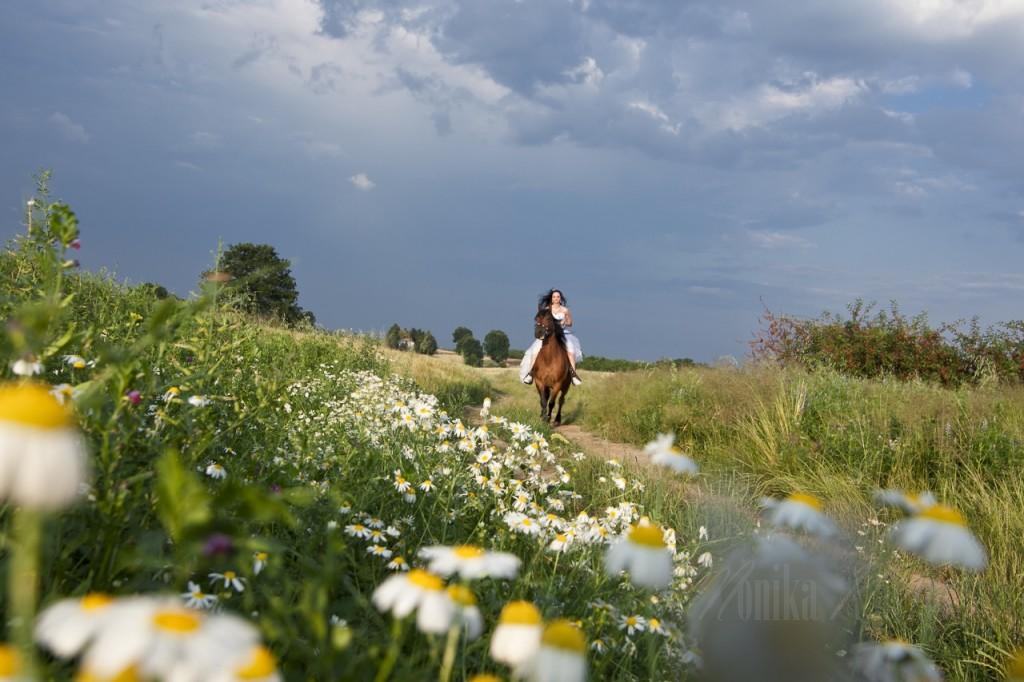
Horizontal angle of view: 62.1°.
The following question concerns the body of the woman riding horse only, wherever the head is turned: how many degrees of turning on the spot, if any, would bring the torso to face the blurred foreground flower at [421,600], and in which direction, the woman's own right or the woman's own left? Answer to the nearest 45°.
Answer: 0° — they already face it

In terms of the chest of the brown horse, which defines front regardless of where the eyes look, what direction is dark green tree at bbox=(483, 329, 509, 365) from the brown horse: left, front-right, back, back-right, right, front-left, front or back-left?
back

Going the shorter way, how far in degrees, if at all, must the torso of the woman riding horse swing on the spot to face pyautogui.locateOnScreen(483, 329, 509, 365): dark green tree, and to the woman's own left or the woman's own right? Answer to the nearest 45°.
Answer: approximately 180°

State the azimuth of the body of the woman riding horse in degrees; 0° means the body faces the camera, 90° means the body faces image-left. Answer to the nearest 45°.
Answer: approximately 0°

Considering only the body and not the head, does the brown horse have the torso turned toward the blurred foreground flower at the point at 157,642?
yes

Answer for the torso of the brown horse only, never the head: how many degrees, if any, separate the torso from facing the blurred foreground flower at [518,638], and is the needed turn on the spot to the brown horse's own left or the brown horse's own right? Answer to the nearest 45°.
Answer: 0° — it already faces it

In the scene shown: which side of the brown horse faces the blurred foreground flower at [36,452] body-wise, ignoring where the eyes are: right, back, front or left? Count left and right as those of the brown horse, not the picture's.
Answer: front

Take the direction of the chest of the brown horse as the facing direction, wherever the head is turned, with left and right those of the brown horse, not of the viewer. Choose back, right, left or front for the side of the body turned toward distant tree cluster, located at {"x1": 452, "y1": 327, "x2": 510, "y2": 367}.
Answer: back

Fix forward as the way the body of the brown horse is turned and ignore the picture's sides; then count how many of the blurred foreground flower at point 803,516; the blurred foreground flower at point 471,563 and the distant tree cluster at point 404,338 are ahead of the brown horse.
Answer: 2

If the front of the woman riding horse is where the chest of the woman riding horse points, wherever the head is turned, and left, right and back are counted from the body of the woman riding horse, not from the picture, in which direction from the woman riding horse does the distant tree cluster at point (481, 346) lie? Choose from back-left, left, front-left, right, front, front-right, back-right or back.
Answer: back

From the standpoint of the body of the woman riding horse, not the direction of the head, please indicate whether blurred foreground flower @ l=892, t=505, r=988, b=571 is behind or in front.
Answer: in front

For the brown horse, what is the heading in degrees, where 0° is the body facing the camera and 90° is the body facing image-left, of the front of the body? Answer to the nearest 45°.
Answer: approximately 0°

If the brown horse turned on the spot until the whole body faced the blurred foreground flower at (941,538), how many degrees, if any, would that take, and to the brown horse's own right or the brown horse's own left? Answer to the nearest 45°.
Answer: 0° — it already faces it
